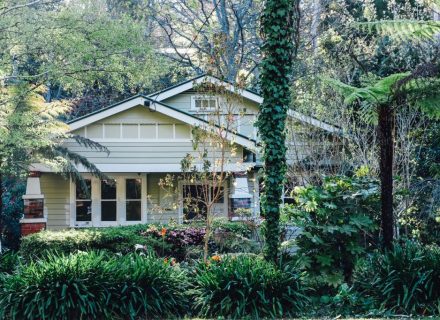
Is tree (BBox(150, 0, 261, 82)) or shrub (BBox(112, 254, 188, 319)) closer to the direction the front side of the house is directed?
the shrub

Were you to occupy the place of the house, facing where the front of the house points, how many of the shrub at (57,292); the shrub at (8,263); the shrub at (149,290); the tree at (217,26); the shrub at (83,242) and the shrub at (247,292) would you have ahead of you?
5

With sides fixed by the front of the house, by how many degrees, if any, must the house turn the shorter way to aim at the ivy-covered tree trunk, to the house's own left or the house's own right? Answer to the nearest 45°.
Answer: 0° — it already faces it

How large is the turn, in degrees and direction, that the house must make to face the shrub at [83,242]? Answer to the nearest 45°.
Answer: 0° — it already faces it

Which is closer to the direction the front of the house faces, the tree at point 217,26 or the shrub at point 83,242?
the shrub

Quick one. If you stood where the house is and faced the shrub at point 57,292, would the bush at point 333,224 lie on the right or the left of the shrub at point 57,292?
left

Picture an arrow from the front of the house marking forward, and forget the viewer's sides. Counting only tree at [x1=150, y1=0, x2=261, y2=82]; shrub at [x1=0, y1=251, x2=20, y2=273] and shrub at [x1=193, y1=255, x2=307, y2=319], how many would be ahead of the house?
2

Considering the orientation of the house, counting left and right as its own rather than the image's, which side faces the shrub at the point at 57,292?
front

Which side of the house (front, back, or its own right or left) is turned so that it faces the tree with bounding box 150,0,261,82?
back

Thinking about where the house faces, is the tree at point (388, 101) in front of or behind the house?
in front

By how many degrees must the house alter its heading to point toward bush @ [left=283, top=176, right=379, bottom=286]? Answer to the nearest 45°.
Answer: approximately 45° to its left

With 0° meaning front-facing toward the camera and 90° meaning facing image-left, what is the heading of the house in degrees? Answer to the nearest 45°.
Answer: approximately 0°

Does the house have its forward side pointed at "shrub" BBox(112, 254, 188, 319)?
yes
